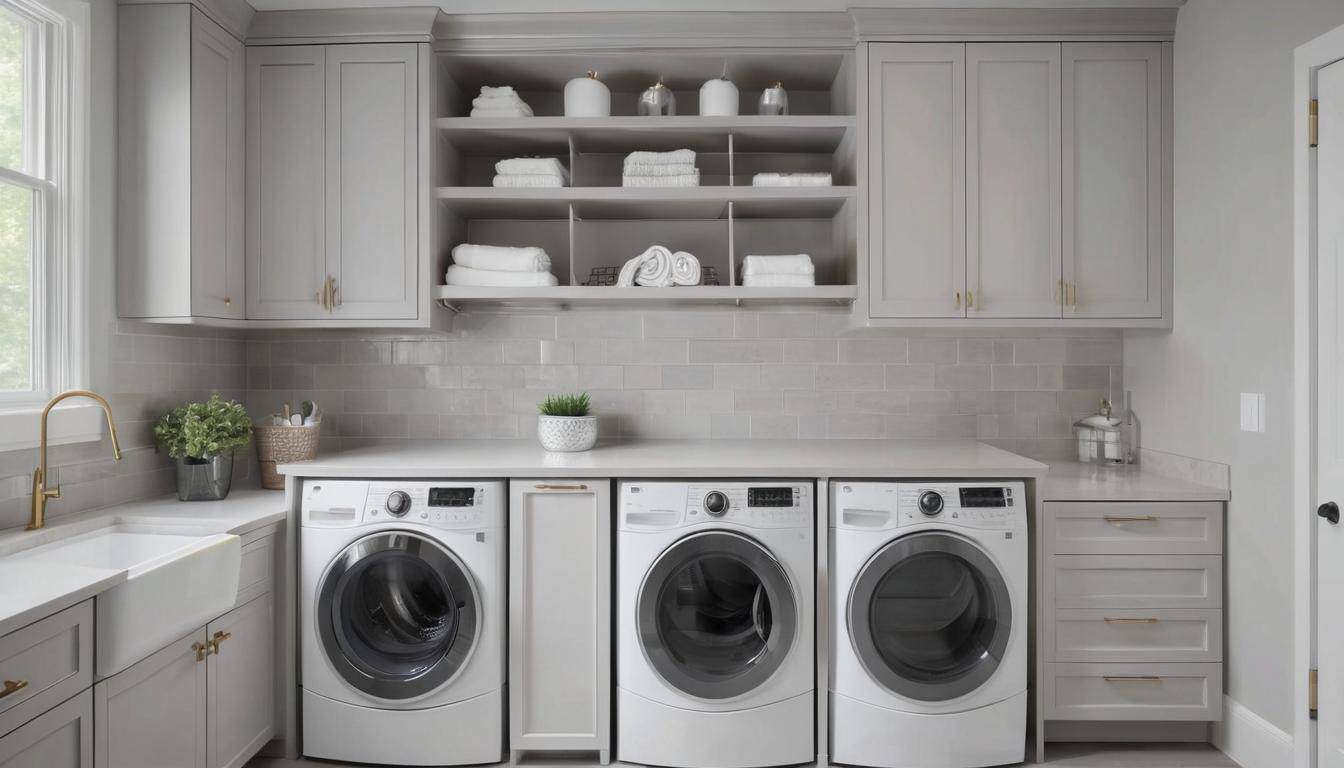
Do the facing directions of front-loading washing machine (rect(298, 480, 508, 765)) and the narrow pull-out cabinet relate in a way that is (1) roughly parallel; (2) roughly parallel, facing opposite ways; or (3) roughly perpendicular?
roughly parallel

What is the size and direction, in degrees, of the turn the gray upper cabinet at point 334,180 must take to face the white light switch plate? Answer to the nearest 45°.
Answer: approximately 45° to its left

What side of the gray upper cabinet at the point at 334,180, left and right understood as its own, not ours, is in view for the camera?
front

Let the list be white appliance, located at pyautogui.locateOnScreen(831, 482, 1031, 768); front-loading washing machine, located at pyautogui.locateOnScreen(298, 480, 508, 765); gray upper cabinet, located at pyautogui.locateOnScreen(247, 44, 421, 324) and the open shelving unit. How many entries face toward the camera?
4

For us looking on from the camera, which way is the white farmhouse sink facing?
facing the viewer and to the right of the viewer

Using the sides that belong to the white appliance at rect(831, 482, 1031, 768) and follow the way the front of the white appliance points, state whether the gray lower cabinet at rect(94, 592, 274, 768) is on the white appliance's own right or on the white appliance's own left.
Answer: on the white appliance's own right

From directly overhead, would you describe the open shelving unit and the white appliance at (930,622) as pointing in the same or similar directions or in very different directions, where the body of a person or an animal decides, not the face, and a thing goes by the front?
same or similar directions

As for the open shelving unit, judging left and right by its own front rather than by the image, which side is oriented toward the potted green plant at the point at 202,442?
right

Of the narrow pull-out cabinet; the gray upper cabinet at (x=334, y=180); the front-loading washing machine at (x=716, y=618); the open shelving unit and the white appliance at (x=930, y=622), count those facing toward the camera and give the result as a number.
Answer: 5

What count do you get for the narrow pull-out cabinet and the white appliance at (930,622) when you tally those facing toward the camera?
2

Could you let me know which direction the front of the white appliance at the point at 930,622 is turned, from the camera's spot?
facing the viewer

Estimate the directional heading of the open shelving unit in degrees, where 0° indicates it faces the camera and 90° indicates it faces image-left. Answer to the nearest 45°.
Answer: approximately 0°

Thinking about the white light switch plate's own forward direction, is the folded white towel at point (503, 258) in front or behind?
in front

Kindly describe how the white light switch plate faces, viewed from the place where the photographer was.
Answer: facing the viewer and to the left of the viewer

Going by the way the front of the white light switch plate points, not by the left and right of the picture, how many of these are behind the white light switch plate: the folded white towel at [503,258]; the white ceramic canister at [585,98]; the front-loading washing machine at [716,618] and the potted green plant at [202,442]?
0

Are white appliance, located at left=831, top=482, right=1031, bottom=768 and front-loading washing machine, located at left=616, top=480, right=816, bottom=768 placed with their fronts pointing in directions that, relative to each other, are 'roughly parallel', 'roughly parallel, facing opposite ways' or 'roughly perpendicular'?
roughly parallel
